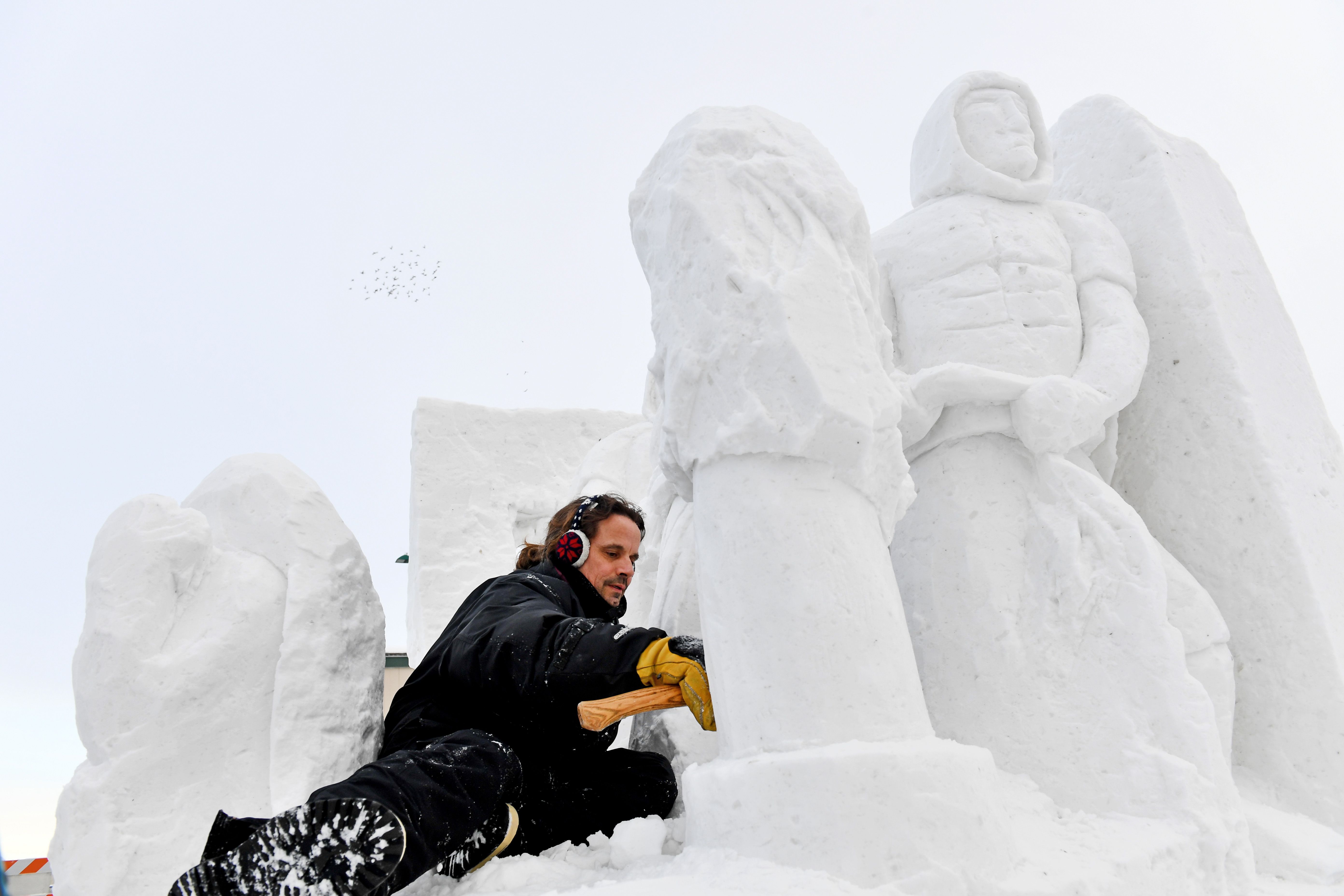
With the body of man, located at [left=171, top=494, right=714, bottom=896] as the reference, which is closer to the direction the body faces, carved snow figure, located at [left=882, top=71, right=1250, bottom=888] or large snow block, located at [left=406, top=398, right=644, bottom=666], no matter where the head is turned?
the carved snow figure

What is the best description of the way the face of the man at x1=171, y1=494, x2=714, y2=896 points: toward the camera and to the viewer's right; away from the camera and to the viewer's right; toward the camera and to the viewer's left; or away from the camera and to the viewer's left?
toward the camera and to the viewer's right

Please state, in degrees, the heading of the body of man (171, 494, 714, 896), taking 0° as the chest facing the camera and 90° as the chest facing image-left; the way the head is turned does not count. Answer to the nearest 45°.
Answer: approximately 270°

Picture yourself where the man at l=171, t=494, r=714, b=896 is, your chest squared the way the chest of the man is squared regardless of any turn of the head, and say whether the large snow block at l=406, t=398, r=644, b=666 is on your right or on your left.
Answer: on your left
